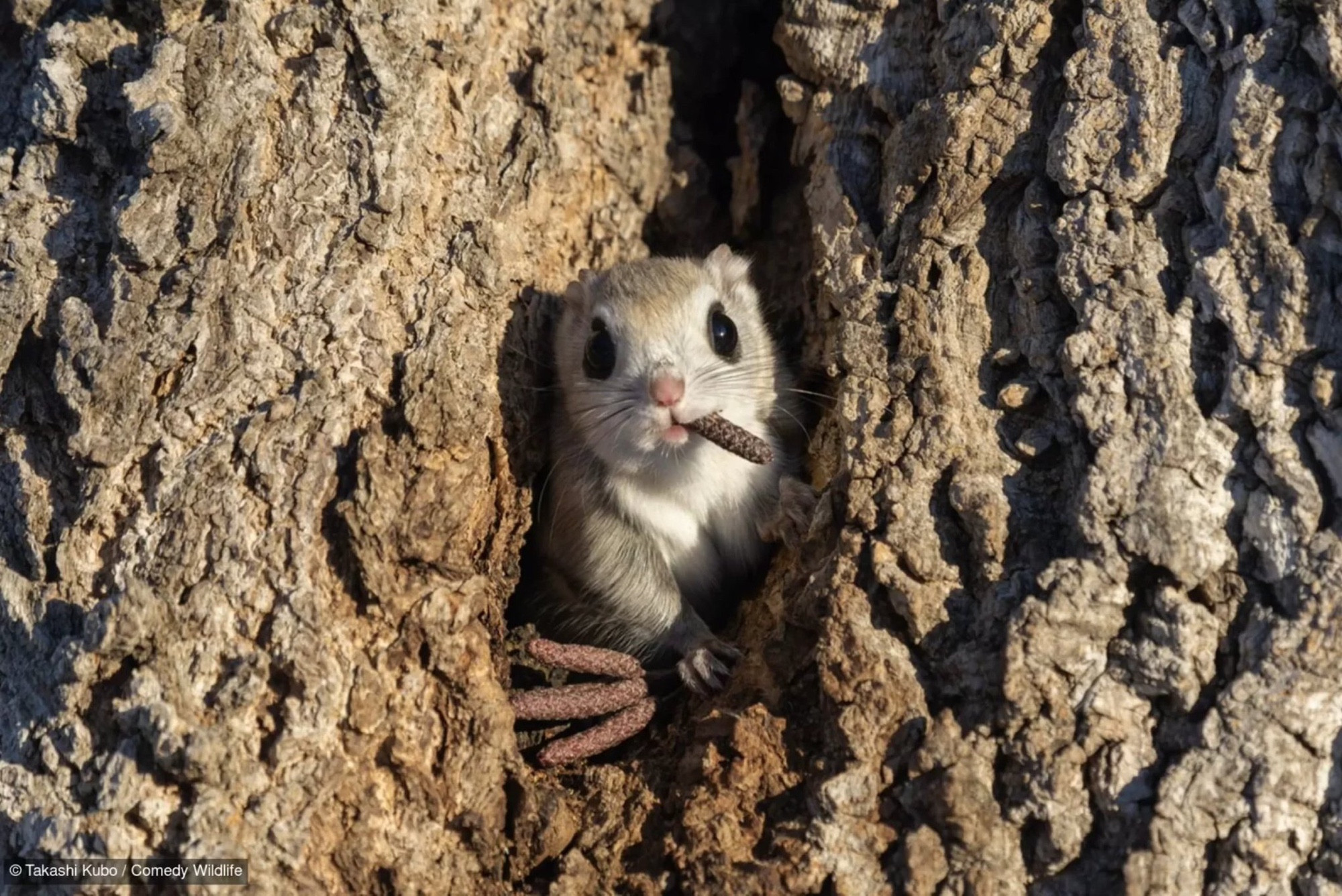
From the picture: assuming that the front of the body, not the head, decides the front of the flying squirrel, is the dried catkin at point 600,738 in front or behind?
in front

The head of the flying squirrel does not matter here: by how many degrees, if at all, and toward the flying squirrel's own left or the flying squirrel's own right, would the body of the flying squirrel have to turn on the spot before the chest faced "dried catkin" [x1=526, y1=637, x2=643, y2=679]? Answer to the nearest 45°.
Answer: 0° — it already faces it

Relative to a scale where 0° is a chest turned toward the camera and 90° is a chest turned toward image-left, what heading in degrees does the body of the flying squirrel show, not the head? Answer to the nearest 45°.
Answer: approximately 0°

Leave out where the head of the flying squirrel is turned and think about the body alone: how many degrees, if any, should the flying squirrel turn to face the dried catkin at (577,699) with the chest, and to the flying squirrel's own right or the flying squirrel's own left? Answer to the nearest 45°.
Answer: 0° — it already faces it
